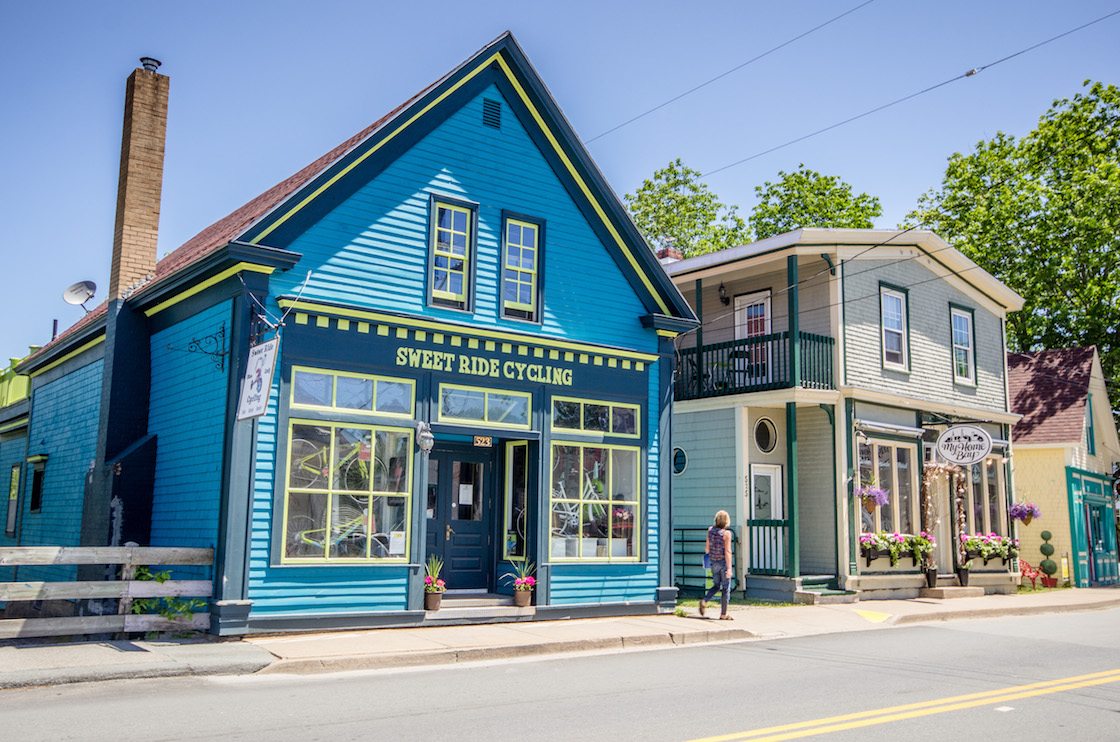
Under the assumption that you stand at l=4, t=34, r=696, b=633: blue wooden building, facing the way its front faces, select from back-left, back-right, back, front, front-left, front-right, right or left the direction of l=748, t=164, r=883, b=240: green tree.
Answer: left

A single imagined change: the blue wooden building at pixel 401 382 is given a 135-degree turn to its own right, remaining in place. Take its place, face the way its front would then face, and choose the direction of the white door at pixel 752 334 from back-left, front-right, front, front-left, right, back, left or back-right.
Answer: back-right

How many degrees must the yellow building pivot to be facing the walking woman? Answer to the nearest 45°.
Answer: approximately 45° to its right

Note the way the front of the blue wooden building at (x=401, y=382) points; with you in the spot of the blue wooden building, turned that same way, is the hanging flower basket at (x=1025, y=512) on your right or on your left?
on your left

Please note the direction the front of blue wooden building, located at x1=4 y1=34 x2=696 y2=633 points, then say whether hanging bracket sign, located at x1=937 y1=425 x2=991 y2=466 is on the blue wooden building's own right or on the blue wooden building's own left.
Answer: on the blue wooden building's own left

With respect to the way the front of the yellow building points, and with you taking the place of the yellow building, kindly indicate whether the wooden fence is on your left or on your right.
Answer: on your right

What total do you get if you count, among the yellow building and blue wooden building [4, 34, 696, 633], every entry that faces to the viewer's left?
0

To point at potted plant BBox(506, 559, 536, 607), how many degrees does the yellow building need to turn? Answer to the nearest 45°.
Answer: approximately 45° to its right

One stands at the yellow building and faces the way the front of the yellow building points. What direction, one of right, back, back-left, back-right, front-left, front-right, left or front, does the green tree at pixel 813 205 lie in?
back

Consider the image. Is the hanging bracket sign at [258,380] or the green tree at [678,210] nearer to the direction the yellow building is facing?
the hanging bracket sign

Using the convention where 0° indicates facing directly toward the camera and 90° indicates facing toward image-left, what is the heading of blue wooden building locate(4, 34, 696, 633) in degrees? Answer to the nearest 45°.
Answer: approximately 315°

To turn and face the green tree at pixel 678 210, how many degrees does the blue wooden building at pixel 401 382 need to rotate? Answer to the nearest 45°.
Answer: approximately 90° to its left

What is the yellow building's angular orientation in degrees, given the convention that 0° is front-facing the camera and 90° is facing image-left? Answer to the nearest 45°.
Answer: approximately 315°

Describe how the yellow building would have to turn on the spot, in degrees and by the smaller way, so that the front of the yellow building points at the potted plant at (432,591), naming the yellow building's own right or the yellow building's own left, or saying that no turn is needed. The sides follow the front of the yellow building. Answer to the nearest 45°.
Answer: approximately 45° to the yellow building's own right

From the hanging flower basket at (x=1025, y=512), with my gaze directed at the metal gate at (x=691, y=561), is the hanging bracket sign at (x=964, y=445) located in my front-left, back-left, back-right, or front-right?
front-left
